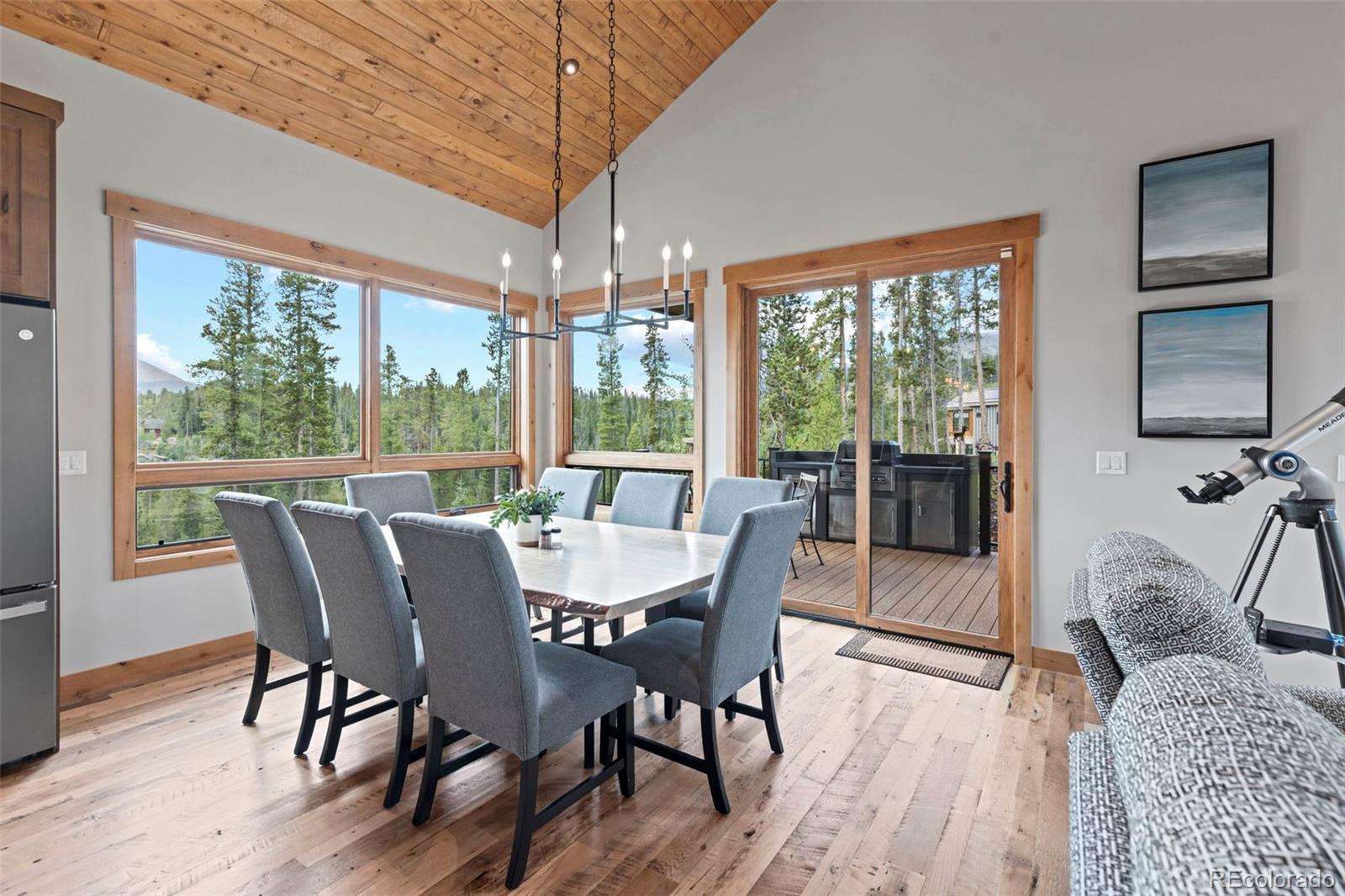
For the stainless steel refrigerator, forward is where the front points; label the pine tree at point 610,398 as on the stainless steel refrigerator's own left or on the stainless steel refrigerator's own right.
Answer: on the stainless steel refrigerator's own left

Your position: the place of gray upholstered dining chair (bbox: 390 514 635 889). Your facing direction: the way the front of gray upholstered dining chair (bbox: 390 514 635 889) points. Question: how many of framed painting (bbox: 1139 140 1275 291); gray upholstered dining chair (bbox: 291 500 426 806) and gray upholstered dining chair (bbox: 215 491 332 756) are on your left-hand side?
2

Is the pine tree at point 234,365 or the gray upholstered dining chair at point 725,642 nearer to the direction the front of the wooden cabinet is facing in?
the gray upholstered dining chair

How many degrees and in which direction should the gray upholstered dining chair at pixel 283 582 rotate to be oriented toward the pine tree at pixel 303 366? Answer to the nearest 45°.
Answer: approximately 45° to its left

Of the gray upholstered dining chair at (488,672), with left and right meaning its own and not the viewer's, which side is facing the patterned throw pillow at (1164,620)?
right

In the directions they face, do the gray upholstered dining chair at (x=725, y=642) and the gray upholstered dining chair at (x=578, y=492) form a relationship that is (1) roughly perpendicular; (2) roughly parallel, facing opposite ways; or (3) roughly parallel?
roughly perpendicular

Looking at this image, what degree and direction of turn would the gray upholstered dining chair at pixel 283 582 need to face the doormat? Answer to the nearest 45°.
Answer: approximately 45° to its right

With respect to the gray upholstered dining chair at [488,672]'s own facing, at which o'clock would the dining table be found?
The dining table is roughly at 12 o'clock from the gray upholstered dining chair.

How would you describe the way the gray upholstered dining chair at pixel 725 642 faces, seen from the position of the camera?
facing away from the viewer and to the left of the viewer
